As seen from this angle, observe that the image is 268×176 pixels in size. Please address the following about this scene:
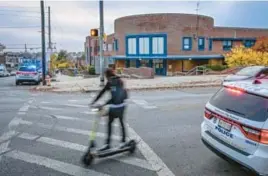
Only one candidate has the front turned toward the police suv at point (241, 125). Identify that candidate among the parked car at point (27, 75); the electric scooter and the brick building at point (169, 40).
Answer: the brick building

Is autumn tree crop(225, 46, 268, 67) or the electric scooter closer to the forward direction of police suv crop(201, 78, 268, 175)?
the autumn tree

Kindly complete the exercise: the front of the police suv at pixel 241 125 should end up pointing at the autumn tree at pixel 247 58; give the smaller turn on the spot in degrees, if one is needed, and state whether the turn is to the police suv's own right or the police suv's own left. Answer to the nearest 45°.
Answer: approximately 45° to the police suv's own left

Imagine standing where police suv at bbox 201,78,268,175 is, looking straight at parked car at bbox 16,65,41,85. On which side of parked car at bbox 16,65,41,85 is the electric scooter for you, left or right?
left

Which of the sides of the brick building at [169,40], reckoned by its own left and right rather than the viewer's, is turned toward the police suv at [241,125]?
front

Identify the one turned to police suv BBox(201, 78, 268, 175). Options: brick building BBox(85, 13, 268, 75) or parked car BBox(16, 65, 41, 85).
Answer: the brick building

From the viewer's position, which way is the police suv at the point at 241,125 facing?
facing away from the viewer and to the right of the viewer

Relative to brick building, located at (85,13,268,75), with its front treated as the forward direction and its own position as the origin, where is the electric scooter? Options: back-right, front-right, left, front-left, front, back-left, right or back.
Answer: front

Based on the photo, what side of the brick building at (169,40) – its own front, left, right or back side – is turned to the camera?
front

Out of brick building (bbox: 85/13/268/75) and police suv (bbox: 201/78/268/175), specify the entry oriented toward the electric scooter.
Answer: the brick building

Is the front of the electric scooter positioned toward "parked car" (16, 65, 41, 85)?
no

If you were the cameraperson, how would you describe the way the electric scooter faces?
facing the viewer and to the left of the viewer
